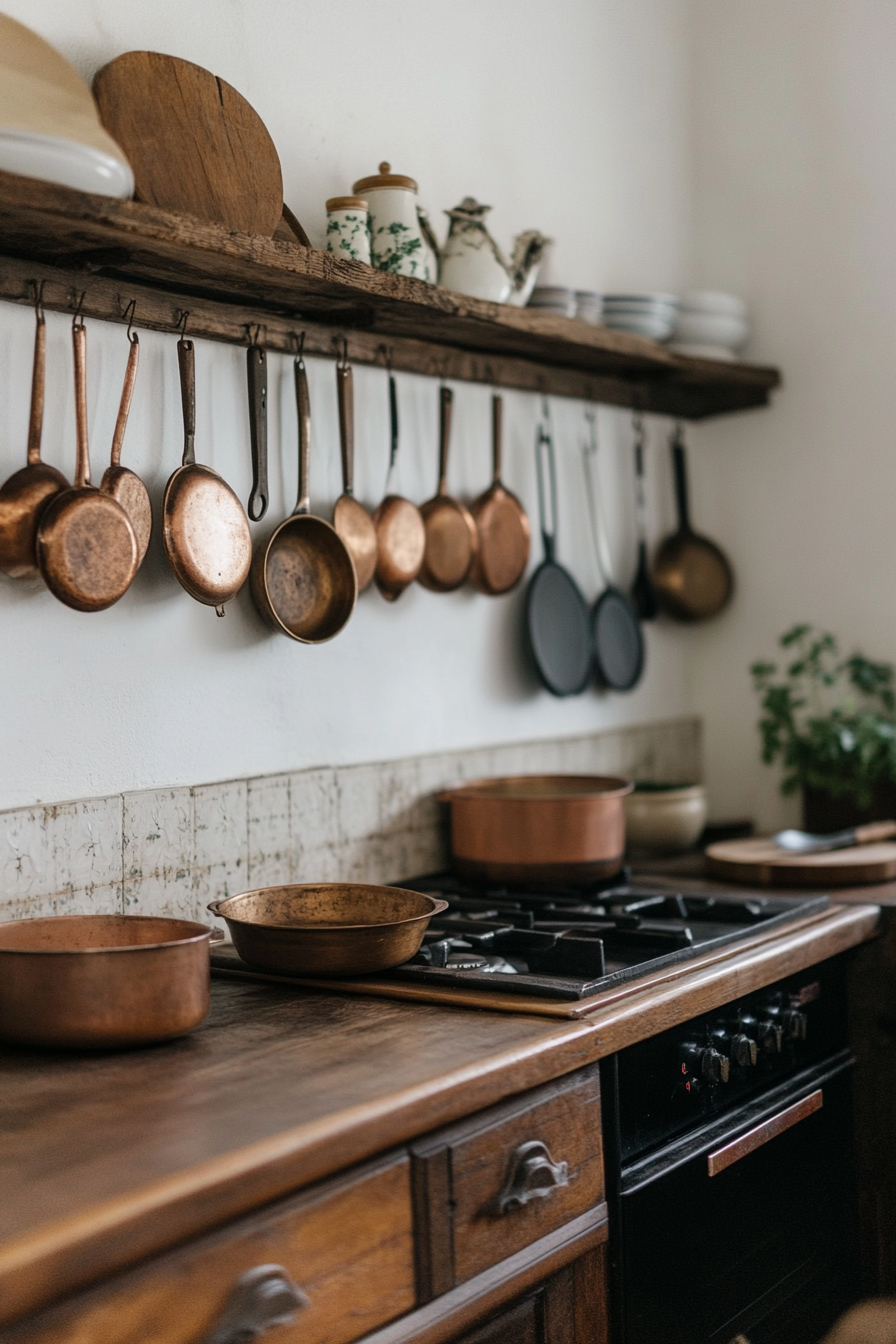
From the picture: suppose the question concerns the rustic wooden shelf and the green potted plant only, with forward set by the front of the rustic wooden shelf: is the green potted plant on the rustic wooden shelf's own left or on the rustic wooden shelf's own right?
on the rustic wooden shelf's own left

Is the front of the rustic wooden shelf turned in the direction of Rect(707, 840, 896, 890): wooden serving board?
no

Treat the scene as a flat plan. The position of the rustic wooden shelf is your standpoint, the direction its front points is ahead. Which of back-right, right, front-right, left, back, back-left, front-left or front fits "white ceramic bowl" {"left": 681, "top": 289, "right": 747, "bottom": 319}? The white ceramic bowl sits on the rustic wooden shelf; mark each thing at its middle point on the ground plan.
left

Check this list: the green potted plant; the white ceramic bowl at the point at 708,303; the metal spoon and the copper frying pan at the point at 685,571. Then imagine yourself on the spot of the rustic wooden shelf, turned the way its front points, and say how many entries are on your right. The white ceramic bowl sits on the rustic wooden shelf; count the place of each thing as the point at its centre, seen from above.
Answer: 0

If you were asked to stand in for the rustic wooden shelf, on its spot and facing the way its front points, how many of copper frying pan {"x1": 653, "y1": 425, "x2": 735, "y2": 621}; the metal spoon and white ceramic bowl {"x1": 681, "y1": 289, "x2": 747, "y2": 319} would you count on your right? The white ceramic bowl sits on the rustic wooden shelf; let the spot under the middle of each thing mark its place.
0

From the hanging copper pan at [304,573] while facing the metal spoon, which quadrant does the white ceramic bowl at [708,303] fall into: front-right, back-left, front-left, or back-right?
front-left

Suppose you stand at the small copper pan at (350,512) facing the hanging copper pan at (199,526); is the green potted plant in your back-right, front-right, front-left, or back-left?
back-left

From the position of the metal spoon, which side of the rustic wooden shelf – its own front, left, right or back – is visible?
left

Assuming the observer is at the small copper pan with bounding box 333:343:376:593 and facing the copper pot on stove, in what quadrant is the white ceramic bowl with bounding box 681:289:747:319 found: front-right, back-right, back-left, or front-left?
front-left

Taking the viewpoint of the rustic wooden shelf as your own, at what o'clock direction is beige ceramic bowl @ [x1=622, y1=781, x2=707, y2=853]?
The beige ceramic bowl is roughly at 9 o'clock from the rustic wooden shelf.
